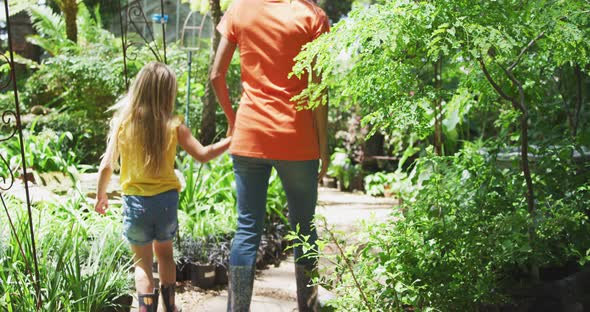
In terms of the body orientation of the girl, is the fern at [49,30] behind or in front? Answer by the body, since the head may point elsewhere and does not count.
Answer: in front

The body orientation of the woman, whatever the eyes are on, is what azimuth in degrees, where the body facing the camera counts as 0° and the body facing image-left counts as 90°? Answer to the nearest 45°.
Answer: approximately 180°

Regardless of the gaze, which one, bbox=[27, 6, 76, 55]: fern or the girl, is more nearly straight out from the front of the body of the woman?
the fern

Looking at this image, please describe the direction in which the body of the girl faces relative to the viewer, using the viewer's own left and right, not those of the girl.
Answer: facing away from the viewer

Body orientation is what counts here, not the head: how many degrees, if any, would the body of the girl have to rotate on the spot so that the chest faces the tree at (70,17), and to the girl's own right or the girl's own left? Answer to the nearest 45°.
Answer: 0° — they already face it

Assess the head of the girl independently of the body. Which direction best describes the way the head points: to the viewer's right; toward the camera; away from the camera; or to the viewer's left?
away from the camera

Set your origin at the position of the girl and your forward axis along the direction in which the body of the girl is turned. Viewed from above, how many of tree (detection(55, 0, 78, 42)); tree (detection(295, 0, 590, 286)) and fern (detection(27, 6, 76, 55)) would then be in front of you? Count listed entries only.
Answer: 2

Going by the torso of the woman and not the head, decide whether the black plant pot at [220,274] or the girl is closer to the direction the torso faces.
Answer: the black plant pot

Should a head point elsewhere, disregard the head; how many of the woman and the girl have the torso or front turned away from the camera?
2
